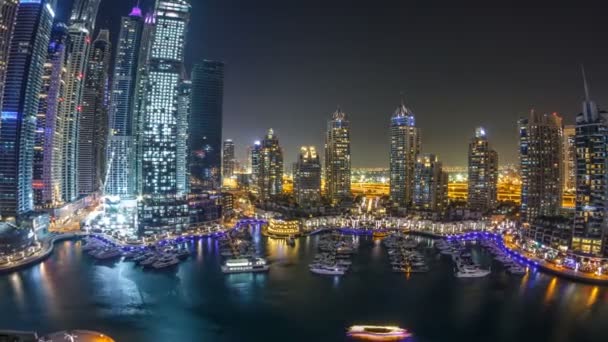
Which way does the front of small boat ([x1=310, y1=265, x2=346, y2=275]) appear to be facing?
to the viewer's left

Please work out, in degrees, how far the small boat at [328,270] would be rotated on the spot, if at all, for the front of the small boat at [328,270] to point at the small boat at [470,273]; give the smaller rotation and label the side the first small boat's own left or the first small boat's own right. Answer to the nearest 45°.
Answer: approximately 180°

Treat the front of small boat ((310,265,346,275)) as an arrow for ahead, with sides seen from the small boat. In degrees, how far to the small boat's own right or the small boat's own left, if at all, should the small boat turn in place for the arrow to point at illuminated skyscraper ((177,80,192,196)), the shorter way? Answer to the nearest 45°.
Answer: approximately 45° to the small boat's own right

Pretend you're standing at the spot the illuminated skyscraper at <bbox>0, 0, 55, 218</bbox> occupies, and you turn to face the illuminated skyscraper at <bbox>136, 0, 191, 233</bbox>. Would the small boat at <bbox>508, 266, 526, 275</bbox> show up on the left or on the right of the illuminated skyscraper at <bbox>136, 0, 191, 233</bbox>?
right

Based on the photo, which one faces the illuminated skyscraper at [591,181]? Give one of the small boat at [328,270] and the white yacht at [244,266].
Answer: the white yacht

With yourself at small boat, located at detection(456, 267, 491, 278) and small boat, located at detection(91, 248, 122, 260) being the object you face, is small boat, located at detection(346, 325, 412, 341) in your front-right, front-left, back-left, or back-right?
front-left

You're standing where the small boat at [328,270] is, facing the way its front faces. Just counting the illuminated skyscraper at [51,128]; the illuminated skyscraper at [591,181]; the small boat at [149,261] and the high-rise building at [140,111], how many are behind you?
1

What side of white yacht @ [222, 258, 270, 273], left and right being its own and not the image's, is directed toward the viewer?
right
